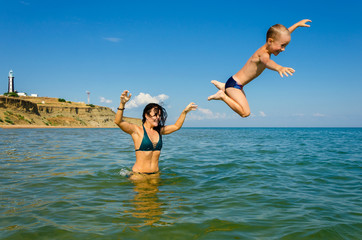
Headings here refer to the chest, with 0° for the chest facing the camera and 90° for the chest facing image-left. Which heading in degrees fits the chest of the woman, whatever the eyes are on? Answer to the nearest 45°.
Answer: approximately 315°
